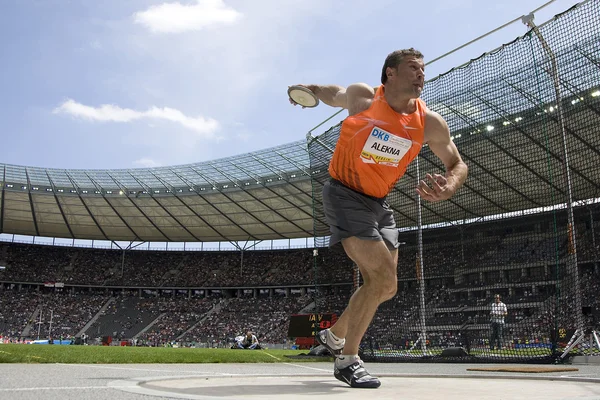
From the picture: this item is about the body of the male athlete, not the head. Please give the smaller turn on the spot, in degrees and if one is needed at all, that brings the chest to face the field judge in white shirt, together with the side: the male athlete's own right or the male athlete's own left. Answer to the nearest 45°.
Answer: approximately 135° to the male athlete's own left

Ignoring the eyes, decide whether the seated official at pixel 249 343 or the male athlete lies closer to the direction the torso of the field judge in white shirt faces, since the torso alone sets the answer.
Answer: the male athlete

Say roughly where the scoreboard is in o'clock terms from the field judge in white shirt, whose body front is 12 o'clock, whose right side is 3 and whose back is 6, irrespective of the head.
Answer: The scoreboard is roughly at 4 o'clock from the field judge in white shirt.

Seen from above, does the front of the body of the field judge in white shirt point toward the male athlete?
yes

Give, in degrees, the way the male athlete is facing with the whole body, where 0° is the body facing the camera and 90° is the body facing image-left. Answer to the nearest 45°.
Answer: approximately 315°

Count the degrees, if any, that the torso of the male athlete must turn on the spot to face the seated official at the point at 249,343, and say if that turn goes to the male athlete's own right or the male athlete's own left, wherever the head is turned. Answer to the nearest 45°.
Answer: approximately 135° to the male athlete's own left

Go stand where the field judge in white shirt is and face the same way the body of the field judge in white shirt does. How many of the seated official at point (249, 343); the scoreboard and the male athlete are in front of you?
1

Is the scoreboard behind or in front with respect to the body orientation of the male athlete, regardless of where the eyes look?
behind
